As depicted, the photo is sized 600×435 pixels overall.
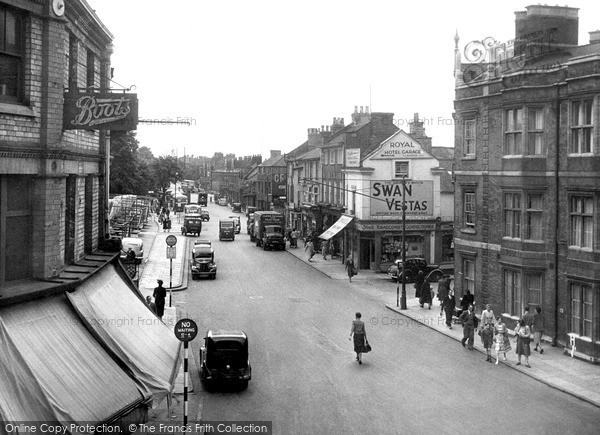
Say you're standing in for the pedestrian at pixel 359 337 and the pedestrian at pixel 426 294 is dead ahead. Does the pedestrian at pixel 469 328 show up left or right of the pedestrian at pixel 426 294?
right

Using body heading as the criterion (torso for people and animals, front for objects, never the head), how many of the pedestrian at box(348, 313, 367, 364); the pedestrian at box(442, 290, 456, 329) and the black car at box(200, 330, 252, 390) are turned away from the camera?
2

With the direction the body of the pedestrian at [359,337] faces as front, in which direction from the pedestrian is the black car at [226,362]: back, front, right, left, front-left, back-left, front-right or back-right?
back-left

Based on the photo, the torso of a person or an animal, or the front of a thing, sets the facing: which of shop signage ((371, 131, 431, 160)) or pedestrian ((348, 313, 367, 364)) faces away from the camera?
the pedestrian

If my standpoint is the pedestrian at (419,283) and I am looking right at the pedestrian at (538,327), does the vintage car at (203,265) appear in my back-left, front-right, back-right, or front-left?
back-right

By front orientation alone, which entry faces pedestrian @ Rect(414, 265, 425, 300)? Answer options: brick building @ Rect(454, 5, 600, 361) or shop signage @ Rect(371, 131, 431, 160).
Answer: the shop signage
